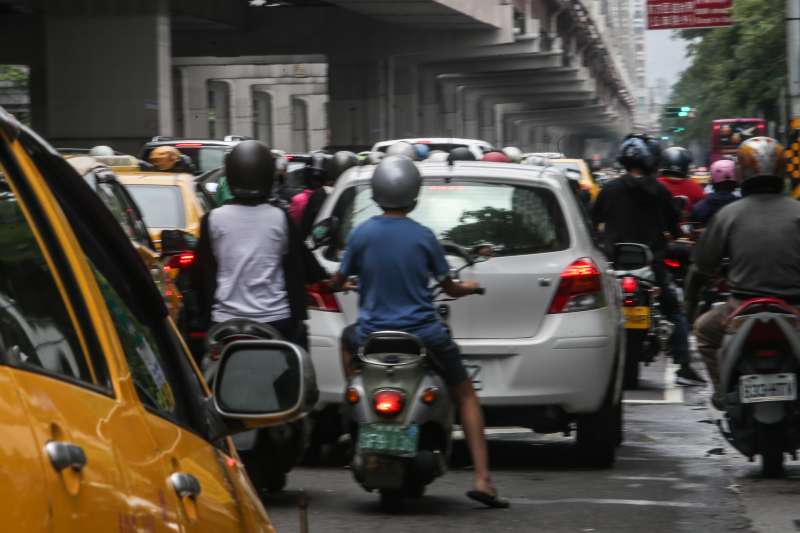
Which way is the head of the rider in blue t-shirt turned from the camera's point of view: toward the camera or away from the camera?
away from the camera

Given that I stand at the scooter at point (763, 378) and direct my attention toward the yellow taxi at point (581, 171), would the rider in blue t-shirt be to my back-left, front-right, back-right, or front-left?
back-left

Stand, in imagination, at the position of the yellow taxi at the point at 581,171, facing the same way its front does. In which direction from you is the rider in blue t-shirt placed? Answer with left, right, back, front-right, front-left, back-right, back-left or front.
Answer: back

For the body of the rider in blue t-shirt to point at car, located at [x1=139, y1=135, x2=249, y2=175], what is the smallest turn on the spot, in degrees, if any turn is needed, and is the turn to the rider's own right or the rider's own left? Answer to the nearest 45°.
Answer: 0° — they already face it

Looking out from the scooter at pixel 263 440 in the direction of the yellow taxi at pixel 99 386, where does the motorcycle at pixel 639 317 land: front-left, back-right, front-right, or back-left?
back-left

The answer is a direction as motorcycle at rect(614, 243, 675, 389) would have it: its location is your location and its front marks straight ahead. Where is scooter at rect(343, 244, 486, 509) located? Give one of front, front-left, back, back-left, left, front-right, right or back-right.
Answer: back

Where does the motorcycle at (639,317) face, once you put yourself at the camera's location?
facing away from the viewer

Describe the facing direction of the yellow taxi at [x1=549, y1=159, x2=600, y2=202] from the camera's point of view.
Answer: facing away from the viewer

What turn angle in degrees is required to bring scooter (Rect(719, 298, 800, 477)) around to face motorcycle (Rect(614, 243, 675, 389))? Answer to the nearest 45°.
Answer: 0° — it already faces it

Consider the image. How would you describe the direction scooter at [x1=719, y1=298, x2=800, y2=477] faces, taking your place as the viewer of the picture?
facing away from the viewer

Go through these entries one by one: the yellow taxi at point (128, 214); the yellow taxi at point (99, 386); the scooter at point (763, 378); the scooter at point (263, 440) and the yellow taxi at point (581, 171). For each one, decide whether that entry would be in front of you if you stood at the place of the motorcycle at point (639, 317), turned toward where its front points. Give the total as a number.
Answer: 1

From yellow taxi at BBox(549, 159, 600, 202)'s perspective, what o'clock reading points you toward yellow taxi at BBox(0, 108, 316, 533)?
yellow taxi at BBox(0, 108, 316, 533) is roughly at 6 o'clock from yellow taxi at BBox(549, 159, 600, 202).

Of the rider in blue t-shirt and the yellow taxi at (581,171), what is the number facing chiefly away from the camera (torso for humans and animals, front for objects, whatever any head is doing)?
2

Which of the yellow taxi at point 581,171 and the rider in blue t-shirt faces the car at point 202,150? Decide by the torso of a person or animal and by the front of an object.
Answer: the rider in blue t-shirt
